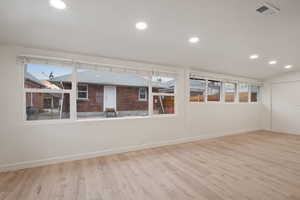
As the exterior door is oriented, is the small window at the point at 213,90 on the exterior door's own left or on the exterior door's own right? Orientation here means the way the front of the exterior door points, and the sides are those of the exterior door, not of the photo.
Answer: on the exterior door's own left

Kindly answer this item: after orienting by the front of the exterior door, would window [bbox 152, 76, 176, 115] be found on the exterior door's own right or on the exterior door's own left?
on the exterior door's own left

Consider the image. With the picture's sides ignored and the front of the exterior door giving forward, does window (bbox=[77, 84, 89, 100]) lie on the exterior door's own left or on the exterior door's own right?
on the exterior door's own right

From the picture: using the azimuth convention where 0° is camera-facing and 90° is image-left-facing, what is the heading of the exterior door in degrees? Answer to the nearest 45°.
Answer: approximately 0°

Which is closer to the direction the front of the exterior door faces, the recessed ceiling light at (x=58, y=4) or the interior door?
the recessed ceiling light

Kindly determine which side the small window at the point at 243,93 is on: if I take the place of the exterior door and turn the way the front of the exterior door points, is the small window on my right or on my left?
on my left

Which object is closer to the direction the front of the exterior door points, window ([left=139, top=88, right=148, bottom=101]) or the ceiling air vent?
the ceiling air vent

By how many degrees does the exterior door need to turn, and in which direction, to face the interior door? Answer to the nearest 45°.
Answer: approximately 90° to its left

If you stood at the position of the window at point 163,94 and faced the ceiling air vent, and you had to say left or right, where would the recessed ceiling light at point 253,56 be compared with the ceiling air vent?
left

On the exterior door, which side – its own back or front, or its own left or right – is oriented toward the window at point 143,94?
left
